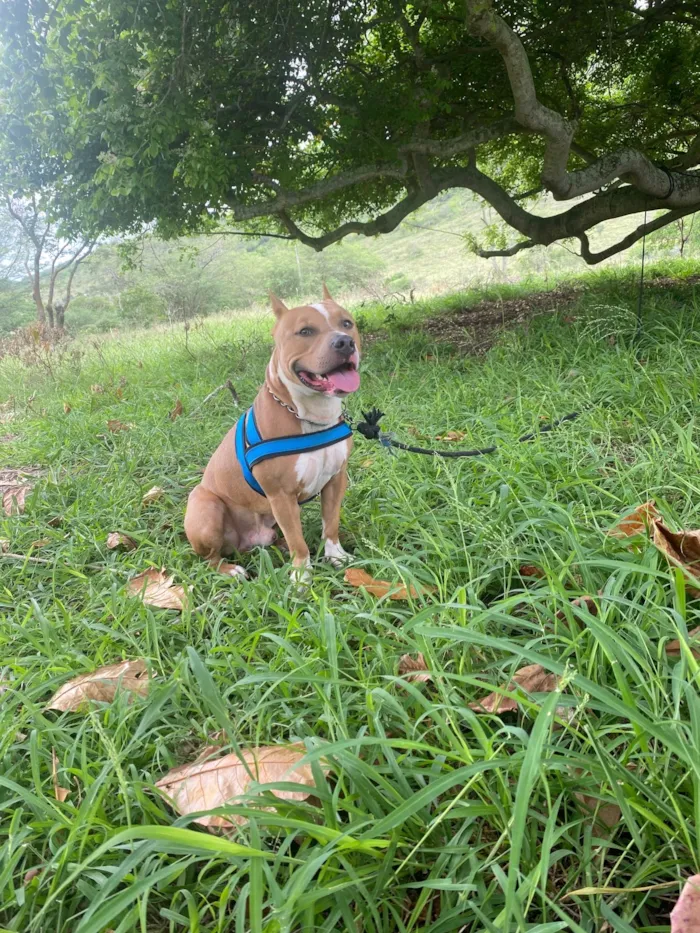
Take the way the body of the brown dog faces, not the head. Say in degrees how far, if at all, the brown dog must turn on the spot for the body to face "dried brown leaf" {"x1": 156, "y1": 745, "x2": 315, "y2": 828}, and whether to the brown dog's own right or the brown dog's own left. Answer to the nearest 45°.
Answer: approximately 45° to the brown dog's own right

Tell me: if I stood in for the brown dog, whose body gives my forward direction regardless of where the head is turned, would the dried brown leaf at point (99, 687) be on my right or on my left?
on my right

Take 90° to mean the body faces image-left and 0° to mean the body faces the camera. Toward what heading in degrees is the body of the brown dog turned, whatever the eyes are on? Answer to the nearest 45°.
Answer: approximately 315°

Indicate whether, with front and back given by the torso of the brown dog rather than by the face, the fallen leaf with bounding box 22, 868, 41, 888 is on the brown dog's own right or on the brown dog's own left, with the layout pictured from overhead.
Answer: on the brown dog's own right

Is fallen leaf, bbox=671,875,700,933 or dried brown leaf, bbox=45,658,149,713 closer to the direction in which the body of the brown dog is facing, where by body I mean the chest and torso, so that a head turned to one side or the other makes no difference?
the fallen leaf
